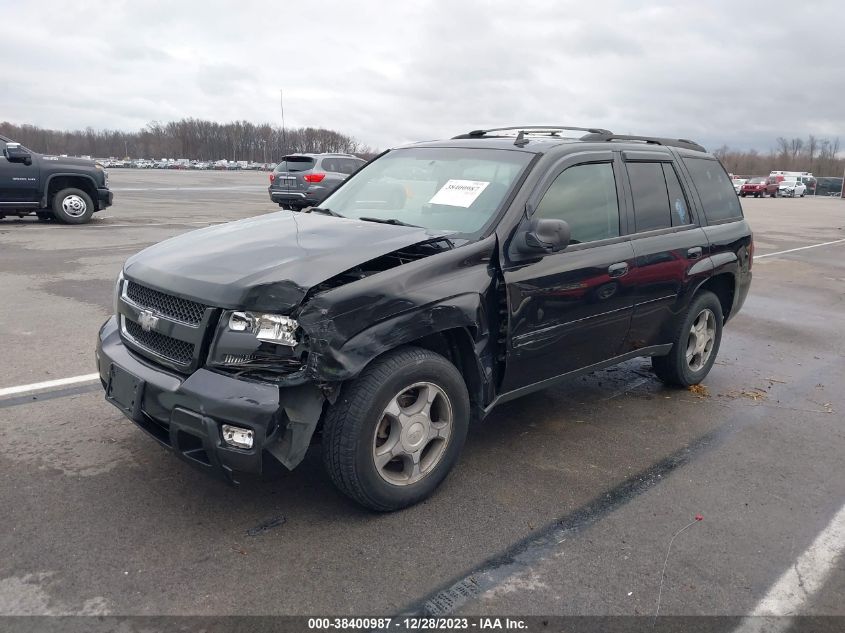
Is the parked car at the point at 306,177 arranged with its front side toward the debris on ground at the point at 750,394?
no

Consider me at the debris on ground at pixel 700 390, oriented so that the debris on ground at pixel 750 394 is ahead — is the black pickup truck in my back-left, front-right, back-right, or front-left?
back-left

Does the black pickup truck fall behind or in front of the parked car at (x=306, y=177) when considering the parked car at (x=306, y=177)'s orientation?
behind

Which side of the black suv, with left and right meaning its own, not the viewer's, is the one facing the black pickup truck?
right

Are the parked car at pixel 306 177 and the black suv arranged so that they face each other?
no

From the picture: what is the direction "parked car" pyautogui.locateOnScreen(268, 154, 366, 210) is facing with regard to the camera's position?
facing away from the viewer and to the right of the viewer

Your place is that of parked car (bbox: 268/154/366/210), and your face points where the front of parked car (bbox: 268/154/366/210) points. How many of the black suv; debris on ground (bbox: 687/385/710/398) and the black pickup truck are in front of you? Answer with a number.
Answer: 0

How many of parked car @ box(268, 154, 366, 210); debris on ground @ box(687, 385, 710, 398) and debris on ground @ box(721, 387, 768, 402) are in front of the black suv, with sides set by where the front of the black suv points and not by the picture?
0

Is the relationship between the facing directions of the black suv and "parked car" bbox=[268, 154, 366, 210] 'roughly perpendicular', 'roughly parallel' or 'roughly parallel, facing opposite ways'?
roughly parallel, facing opposite ways

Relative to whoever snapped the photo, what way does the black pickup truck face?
facing to the right of the viewer

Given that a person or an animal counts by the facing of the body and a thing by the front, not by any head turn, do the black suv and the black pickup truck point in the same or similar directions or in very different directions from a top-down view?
very different directions

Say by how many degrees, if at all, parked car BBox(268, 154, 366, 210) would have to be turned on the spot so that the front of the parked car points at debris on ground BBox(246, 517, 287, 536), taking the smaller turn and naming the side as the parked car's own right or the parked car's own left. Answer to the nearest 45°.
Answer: approximately 135° to the parked car's own right

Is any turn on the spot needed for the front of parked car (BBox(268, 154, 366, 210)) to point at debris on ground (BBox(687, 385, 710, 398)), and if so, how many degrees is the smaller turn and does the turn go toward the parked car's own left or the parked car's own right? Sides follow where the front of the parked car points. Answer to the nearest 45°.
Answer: approximately 135° to the parked car's own right

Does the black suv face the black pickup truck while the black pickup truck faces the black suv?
no

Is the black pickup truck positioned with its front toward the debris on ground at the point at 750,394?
no
